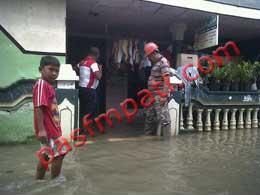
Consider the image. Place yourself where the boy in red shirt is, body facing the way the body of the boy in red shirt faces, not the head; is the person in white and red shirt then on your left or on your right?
on your left

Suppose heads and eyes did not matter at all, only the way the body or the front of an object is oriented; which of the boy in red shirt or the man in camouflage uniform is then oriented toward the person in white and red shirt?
the man in camouflage uniform

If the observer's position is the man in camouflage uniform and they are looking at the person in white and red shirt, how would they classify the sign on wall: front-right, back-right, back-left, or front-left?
back-right

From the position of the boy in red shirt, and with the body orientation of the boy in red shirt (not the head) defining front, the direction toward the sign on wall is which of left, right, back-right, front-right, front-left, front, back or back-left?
left

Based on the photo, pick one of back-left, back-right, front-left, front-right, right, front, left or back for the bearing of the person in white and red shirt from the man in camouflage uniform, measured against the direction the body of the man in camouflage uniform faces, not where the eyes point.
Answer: front

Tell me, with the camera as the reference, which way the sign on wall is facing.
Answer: facing the viewer and to the left of the viewer

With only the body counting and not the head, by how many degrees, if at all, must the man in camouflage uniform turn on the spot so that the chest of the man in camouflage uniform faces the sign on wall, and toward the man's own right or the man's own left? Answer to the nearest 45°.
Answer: approximately 135° to the man's own right

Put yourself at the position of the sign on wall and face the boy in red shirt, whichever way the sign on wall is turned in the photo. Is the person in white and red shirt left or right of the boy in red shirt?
right

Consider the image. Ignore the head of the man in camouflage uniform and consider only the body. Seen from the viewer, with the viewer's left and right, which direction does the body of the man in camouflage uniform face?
facing to the left of the viewer

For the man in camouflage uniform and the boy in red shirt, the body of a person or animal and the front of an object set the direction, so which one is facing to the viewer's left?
the man in camouflage uniform

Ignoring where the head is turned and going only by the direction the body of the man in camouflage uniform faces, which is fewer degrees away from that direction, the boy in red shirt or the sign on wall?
the boy in red shirt
